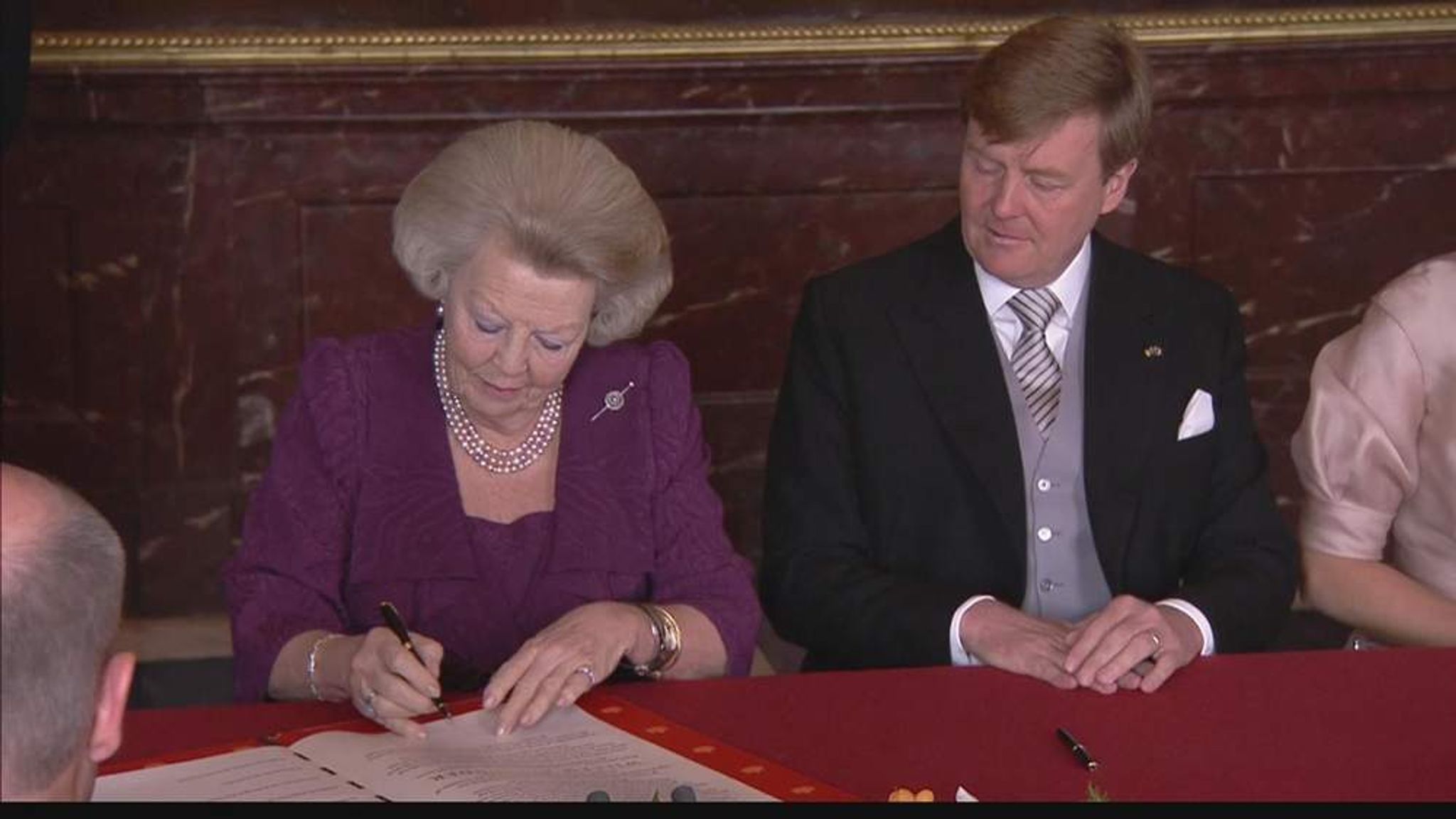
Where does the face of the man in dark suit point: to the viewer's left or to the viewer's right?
to the viewer's left

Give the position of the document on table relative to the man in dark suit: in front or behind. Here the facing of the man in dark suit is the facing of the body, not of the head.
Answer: in front

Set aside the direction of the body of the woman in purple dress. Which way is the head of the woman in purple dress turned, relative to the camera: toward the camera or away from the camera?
toward the camera

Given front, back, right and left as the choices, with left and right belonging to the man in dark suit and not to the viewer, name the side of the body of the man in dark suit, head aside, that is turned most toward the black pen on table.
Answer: front

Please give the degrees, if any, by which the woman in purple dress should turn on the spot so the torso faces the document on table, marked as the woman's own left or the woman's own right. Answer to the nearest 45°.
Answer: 0° — they already face it

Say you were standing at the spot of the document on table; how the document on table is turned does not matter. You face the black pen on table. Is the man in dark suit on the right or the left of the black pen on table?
left

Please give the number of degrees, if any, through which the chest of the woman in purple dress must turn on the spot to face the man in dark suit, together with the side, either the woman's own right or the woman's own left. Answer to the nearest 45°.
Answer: approximately 90° to the woman's own left

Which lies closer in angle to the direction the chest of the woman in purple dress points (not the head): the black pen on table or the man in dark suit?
the black pen on table

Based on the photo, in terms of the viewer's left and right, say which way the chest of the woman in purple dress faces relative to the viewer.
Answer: facing the viewer

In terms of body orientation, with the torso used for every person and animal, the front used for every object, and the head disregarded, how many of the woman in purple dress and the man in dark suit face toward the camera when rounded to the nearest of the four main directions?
2

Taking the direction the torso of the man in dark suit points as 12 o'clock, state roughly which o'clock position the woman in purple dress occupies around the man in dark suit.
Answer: The woman in purple dress is roughly at 2 o'clock from the man in dark suit.

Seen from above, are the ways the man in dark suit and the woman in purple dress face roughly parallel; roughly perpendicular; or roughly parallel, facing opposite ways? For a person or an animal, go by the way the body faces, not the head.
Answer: roughly parallel
